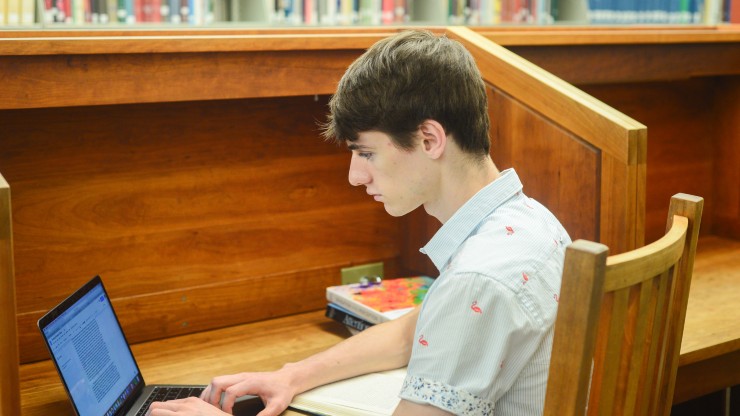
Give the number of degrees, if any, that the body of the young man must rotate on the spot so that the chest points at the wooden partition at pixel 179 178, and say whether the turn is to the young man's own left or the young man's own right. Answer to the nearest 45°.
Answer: approximately 45° to the young man's own right

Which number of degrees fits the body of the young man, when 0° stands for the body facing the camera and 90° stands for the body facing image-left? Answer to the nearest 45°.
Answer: approximately 90°

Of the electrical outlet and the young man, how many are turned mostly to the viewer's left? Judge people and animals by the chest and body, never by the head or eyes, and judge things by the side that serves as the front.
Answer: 1

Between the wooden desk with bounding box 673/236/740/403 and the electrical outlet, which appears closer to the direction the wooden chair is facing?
the electrical outlet

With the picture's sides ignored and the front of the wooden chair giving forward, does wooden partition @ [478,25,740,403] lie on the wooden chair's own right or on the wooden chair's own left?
on the wooden chair's own right

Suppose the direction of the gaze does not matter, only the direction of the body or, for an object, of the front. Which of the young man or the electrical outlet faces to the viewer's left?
the young man

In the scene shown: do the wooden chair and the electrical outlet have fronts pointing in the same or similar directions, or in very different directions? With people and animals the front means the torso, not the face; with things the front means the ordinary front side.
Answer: very different directions

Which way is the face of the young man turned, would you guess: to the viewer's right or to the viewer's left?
to the viewer's left

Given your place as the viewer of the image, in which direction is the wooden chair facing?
facing away from the viewer and to the left of the viewer

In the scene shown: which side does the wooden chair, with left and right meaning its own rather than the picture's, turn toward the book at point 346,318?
front
